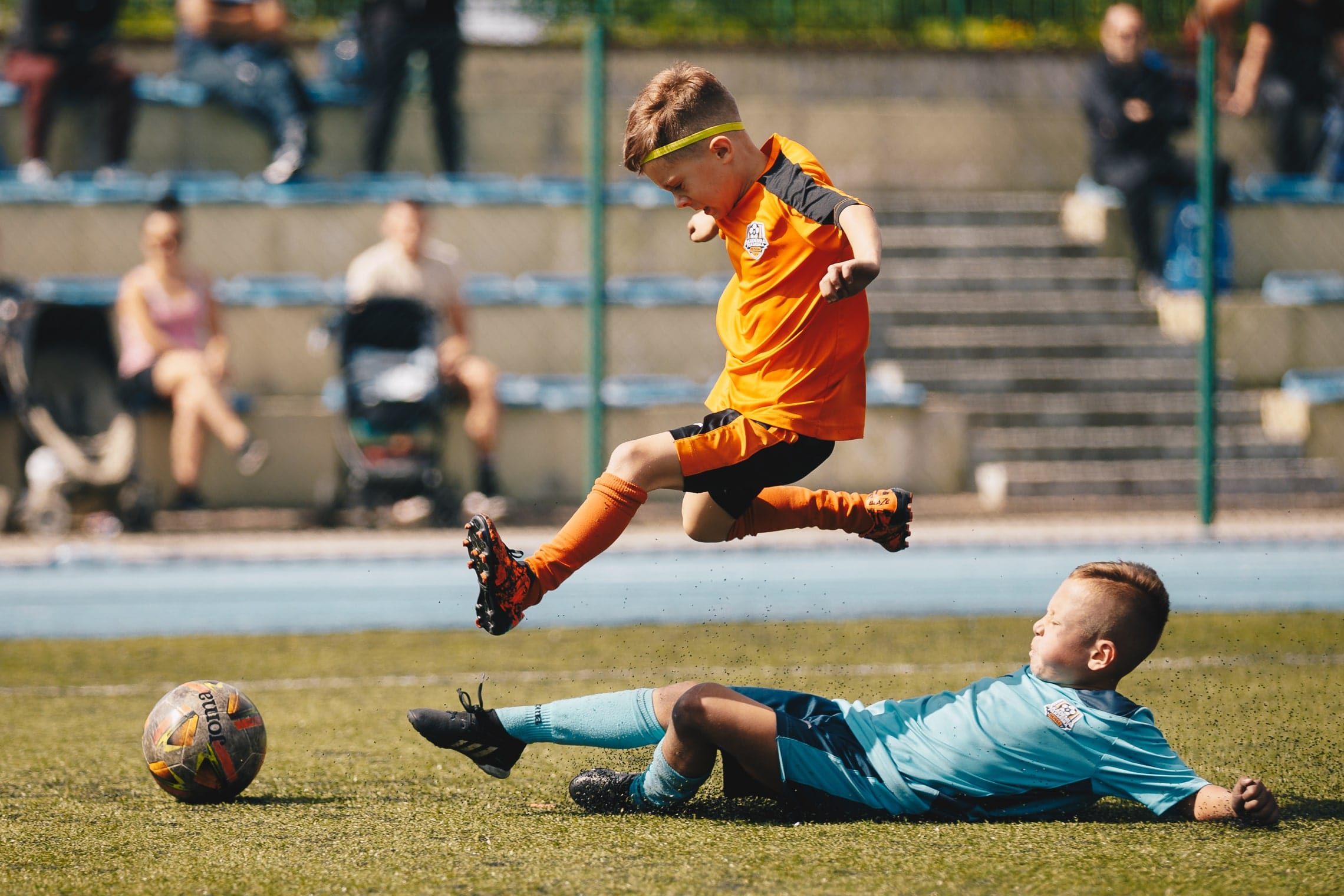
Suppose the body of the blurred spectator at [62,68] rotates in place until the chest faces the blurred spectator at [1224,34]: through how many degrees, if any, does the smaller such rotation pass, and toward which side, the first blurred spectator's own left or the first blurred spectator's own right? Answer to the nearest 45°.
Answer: approximately 90° to the first blurred spectator's own left

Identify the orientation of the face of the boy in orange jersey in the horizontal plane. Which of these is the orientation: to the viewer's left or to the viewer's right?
to the viewer's left

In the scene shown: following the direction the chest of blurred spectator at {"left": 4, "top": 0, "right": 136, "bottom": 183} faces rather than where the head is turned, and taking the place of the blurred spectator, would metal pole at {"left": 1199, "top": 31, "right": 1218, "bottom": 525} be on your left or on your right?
on your left

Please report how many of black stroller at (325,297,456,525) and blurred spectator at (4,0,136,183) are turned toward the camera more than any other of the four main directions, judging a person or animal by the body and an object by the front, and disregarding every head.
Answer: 2

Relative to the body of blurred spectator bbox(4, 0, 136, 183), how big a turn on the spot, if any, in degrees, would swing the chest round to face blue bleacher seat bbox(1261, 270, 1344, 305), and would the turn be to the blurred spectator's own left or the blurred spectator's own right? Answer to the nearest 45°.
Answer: approximately 90° to the blurred spectator's own left

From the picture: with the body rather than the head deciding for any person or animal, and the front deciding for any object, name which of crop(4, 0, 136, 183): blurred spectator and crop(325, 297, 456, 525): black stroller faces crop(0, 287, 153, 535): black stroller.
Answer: the blurred spectator

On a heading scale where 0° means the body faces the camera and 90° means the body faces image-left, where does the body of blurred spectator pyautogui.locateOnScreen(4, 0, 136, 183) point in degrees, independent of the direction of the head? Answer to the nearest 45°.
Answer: approximately 0°

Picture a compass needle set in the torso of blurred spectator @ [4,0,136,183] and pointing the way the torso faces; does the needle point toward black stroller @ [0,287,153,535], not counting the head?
yes

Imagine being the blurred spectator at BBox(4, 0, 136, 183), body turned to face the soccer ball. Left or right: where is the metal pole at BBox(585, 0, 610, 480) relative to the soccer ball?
left

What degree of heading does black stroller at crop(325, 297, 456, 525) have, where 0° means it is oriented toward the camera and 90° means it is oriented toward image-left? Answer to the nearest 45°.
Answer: approximately 0°
